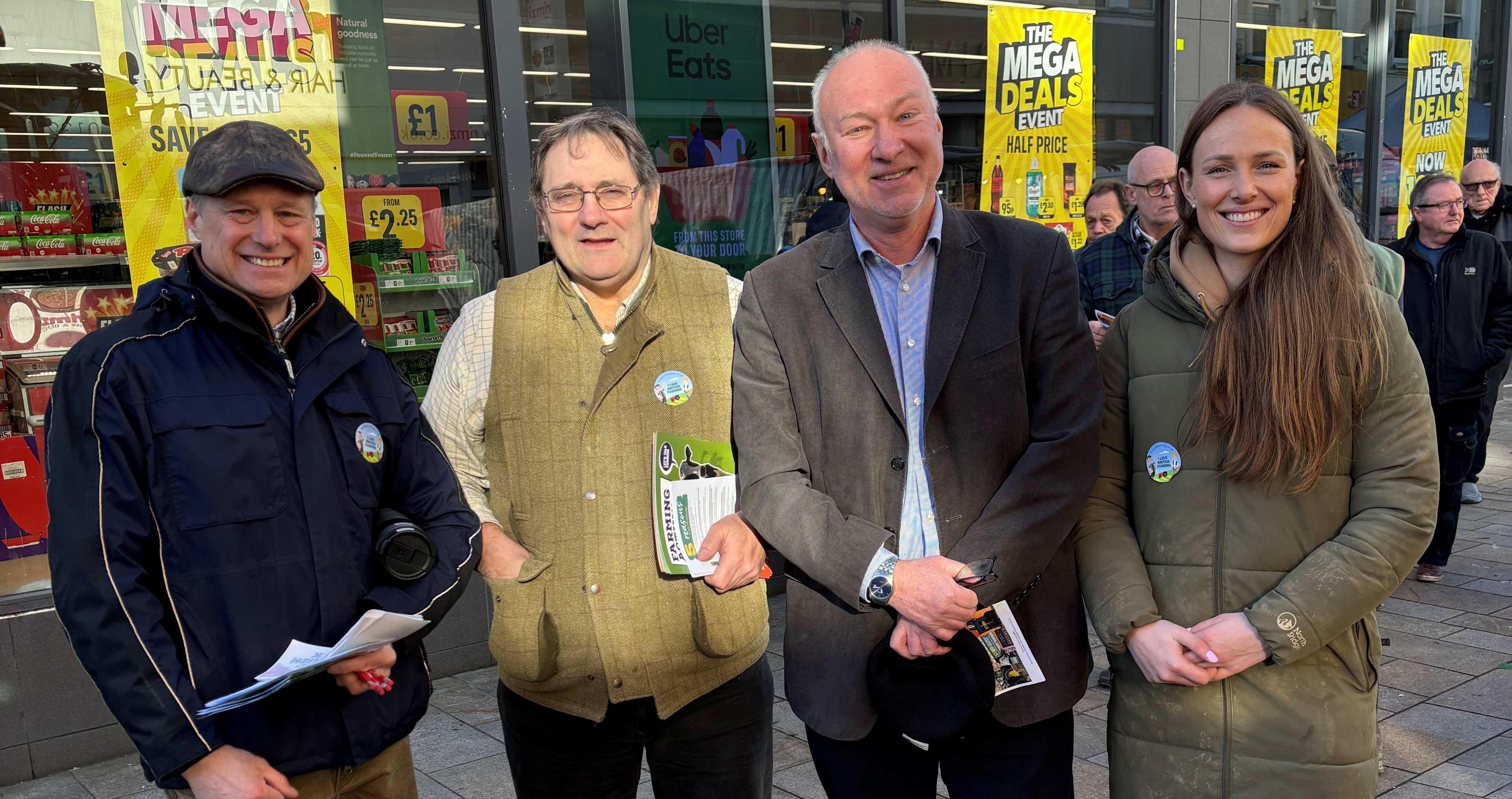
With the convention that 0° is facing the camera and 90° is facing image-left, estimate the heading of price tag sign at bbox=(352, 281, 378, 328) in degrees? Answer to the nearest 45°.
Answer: approximately 0°

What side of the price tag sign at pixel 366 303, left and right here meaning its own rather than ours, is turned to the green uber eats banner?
left

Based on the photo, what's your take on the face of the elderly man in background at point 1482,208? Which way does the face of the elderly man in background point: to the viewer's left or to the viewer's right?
to the viewer's left

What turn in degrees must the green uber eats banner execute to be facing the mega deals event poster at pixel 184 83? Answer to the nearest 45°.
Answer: approximately 45° to its right

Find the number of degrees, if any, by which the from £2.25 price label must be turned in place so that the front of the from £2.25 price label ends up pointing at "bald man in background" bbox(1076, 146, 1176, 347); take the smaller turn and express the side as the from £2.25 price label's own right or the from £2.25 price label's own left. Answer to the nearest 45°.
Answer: approximately 45° to the from £2.25 price label's own left

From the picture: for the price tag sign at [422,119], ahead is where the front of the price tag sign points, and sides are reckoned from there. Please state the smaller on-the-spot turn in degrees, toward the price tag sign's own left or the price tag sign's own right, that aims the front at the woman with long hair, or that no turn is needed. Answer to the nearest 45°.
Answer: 0° — it already faces them

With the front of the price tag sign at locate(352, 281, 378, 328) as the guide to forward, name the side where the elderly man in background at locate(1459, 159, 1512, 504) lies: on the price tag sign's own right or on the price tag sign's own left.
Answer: on the price tag sign's own left
